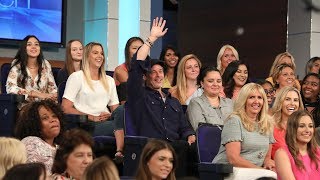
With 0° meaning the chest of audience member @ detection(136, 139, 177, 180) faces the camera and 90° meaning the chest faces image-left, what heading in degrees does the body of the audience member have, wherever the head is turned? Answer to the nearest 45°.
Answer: approximately 315°

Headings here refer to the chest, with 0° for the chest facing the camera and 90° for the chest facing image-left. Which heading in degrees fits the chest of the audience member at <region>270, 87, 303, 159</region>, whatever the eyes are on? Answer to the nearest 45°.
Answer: approximately 315°

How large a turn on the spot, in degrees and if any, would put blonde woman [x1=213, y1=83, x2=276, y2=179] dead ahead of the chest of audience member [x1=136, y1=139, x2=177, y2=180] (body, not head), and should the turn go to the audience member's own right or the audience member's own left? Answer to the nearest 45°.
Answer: approximately 90° to the audience member's own left

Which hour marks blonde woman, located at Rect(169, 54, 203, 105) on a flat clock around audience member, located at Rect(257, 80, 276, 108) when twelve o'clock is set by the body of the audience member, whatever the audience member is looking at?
The blonde woman is roughly at 4 o'clock from the audience member.

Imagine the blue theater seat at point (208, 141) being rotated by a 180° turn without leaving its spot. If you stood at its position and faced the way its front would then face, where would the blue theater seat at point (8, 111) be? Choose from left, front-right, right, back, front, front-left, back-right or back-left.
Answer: front-left

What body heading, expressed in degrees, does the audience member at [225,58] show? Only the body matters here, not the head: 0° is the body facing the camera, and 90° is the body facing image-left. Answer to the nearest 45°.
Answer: approximately 315°

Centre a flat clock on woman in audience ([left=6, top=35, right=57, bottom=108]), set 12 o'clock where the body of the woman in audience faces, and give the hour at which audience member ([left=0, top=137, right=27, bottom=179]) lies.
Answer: The audience member is roughly at 12 o'clock from the woman in audience.
